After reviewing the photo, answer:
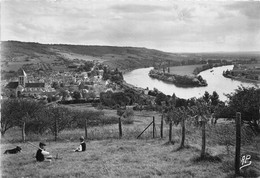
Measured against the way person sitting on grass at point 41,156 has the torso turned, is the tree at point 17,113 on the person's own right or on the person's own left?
on the person's own left

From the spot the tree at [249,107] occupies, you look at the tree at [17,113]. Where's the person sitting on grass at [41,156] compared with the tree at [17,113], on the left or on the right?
left

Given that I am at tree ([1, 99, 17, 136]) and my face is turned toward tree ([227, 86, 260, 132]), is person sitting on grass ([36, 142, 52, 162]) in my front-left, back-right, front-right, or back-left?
front-right

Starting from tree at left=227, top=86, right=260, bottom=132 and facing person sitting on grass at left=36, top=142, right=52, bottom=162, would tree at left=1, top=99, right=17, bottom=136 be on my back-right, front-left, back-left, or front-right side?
front-right

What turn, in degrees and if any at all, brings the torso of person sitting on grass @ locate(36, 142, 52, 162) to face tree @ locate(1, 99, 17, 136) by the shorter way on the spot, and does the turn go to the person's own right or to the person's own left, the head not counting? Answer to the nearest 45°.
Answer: approximately 90° to the person's own left

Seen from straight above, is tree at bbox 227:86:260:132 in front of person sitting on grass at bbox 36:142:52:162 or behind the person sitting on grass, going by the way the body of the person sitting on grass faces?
in front
